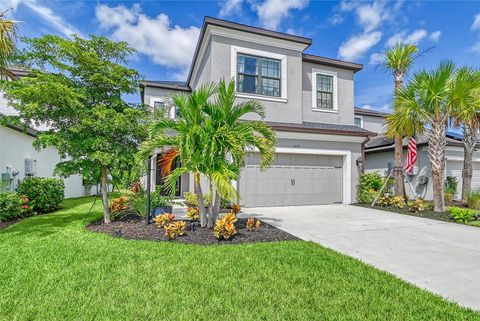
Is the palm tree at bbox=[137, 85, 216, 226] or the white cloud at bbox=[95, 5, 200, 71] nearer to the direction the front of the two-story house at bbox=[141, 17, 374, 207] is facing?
the palm tree

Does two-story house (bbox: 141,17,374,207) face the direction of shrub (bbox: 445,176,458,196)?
no

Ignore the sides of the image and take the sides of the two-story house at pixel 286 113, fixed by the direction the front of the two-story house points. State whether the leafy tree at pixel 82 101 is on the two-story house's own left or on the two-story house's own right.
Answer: on the two-story house's own right

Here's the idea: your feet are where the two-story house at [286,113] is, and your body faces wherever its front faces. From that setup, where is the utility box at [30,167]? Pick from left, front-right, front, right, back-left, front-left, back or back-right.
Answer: back-right

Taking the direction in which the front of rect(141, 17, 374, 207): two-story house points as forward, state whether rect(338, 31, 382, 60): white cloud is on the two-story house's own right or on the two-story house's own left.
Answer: on the two-story house's own left

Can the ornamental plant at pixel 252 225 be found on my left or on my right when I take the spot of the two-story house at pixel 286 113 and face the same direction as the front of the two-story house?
on my right

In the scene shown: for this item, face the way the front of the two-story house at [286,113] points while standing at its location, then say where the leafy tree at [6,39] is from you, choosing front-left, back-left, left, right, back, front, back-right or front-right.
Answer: right

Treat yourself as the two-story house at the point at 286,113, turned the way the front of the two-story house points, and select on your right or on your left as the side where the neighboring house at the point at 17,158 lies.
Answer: on your right

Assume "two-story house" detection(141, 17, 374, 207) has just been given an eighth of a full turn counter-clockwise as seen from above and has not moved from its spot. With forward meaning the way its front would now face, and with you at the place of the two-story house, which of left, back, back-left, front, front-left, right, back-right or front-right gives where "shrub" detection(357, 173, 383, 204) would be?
front

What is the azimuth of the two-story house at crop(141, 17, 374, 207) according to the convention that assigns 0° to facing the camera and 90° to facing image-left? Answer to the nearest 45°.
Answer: approximately 315°

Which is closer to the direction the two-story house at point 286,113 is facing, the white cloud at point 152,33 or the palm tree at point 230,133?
the palm tree

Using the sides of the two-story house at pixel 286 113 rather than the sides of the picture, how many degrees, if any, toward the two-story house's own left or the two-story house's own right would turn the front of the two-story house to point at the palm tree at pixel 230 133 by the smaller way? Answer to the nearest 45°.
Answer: approximately 45° to the two-story house's own right

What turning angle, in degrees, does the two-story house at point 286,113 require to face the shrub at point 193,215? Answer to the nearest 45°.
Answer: approximately 90° to its right
